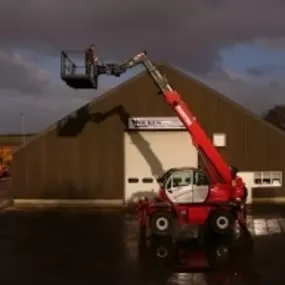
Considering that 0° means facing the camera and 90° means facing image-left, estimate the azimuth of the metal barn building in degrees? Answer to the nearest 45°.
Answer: approximately 0°

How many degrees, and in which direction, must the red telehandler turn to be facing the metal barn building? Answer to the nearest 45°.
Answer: approximately 90° to its right

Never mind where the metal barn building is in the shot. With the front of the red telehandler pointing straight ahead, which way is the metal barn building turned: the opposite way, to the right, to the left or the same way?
to the left

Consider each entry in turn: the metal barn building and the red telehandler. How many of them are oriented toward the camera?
1

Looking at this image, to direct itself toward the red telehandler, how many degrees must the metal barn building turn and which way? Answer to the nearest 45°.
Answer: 0° — it already faces it

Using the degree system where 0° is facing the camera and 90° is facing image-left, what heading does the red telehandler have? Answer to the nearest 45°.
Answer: approximately 90°
